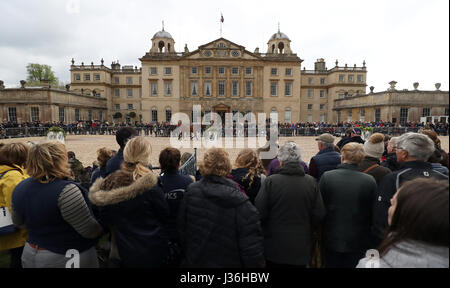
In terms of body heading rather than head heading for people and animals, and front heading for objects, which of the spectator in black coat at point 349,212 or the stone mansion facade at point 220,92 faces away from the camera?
the spectator in black coat

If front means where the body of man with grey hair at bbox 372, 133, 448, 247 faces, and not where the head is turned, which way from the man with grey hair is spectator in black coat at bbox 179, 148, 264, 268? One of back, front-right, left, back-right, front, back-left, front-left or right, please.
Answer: left

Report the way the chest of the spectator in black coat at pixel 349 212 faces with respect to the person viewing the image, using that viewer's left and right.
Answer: facing away from the viewer

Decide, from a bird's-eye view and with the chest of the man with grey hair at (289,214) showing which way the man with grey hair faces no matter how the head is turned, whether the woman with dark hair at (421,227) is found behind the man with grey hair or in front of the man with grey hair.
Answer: behind

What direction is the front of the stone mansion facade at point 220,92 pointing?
toward the camera

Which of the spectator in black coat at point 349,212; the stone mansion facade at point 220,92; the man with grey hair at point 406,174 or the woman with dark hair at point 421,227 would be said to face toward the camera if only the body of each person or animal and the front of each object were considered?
the stone mansion facade

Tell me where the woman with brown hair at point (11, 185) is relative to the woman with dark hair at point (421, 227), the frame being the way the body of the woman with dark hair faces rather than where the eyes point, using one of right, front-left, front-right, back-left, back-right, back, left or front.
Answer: front-left

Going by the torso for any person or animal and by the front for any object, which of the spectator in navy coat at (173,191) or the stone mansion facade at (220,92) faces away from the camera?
the spectator in navy coat

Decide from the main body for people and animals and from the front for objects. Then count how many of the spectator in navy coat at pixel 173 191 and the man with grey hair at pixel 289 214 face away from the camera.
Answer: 2

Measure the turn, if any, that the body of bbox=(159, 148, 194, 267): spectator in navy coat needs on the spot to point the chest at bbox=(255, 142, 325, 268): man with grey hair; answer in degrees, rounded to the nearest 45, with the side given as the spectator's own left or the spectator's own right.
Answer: approximately 90° to the spectator's own right

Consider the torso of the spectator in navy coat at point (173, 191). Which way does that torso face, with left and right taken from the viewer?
facing away from the viewer

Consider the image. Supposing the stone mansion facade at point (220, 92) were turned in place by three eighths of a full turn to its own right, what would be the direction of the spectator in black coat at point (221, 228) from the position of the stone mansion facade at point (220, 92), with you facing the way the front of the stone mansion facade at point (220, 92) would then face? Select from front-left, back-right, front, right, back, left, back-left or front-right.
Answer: back-left

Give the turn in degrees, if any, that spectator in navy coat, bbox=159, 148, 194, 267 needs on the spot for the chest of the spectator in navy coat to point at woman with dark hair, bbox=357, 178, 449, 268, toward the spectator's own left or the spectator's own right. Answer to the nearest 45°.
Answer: approximately 135° to the spectator's own right

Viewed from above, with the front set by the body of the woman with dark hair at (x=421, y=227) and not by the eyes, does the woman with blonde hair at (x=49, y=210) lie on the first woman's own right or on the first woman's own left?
on the first woman's own left

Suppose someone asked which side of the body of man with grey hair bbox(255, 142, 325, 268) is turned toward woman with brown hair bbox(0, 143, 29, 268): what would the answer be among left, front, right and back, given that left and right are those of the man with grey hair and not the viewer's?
left

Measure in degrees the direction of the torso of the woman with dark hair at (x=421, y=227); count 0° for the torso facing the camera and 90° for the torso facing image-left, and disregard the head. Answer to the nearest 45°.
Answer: approximately 135°

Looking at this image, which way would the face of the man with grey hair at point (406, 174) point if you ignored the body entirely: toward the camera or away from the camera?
away from the camera
